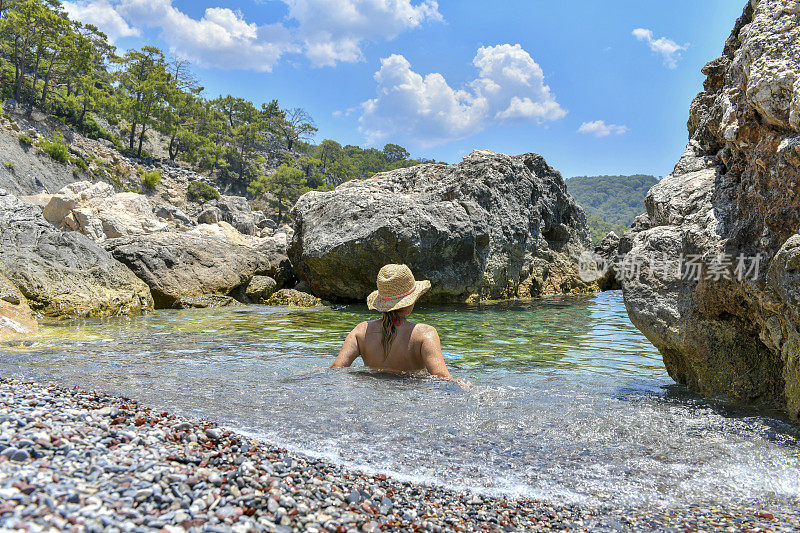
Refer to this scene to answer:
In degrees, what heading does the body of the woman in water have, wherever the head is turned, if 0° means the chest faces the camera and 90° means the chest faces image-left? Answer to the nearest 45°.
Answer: approximately 180°

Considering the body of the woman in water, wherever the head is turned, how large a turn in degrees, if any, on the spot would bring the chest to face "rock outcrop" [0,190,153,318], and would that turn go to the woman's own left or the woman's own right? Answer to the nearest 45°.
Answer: approximately 45° to the woman's own left

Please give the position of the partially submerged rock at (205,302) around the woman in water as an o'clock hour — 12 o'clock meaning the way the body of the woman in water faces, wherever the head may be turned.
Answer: The partially submerged rock is roughly at 11 o'clock from the woman in water.

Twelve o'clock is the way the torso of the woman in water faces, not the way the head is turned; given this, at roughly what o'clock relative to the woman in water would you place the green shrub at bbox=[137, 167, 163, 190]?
The green shrub is roughly at 11 o'clock from the woman in water.

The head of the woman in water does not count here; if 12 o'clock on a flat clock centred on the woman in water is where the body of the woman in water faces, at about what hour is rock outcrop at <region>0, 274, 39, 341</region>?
The rock outcrop is roughly at 10 o'clock from the woman in water.

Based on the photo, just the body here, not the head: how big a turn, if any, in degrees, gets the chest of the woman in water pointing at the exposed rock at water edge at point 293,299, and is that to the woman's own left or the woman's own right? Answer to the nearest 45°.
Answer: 0° — they already face it

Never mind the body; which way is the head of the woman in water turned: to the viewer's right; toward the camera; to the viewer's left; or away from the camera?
away from the camera
